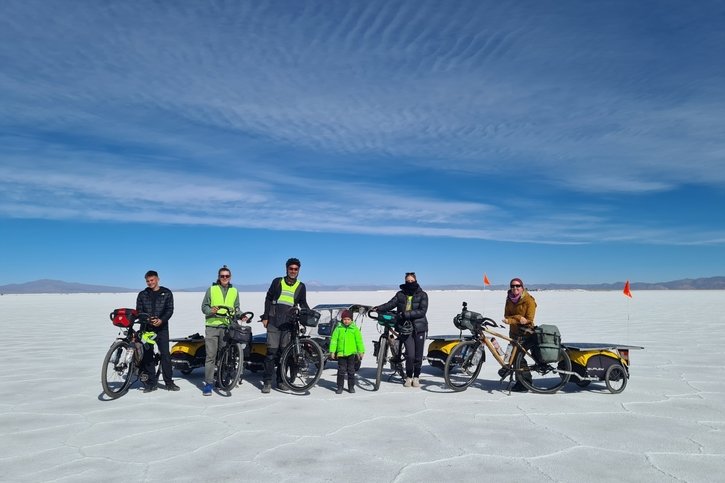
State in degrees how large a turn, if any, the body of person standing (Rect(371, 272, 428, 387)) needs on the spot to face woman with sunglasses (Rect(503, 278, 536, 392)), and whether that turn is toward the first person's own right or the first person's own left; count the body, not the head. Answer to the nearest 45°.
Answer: approximately 90° to the first person's own left

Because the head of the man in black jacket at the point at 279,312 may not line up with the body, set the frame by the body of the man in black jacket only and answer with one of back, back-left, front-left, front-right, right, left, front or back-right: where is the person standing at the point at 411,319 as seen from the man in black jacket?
left

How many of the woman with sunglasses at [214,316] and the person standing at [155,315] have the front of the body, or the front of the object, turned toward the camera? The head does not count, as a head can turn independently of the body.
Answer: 2

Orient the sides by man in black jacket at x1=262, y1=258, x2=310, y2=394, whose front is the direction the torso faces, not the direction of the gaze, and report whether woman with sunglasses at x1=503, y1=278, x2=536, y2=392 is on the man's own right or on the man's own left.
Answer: on the man's own left

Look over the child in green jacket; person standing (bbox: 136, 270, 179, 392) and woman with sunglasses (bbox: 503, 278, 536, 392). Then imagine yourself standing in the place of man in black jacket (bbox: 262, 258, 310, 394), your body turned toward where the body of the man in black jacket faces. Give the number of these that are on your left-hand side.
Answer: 2

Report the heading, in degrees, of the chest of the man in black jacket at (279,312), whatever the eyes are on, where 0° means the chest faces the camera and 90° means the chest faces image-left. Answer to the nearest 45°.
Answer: approximately 0°

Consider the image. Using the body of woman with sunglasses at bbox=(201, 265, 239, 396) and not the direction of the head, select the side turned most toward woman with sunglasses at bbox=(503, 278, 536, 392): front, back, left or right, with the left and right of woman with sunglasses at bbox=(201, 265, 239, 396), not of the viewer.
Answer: left

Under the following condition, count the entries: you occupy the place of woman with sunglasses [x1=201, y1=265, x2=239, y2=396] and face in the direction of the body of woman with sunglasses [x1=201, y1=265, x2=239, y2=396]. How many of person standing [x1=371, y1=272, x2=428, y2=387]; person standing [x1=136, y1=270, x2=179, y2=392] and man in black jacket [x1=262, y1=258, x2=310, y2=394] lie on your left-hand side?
2

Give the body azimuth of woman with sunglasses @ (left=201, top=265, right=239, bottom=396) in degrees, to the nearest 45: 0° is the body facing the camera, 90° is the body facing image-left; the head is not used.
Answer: approximately 0°
